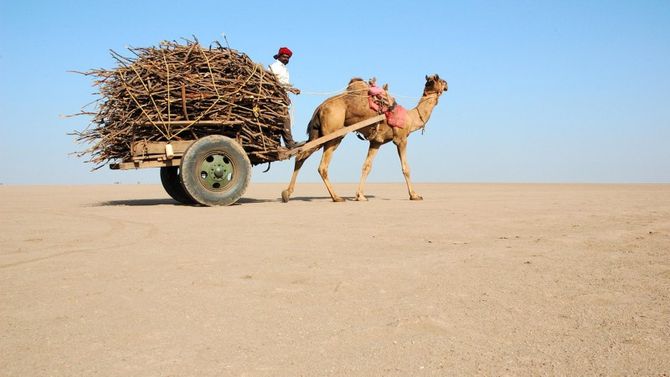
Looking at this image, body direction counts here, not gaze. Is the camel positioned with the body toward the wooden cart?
no

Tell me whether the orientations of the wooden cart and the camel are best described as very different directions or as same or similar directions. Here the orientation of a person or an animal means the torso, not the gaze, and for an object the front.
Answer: same or similar directions

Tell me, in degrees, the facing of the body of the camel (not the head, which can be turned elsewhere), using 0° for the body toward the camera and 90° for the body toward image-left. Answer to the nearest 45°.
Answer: approximately 270°

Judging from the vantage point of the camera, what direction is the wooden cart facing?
facing to the right of the viewer

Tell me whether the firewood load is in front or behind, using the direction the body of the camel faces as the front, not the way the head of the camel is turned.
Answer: behind

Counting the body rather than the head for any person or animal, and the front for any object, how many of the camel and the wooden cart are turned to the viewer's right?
2
